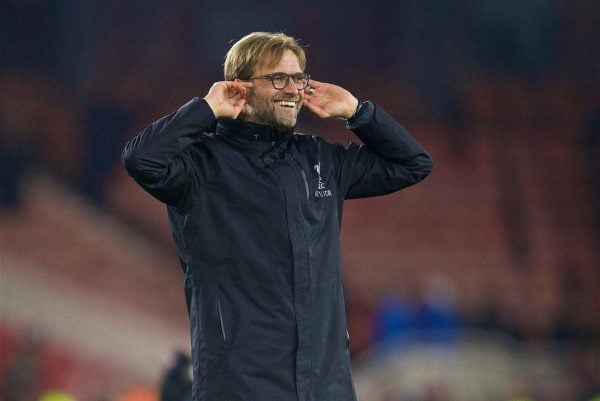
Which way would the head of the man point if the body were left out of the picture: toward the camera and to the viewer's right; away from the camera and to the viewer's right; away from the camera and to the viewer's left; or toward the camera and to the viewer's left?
toward the camera and to the viewer's right

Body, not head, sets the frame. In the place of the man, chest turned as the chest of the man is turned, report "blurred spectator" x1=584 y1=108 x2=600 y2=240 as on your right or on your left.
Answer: on your left

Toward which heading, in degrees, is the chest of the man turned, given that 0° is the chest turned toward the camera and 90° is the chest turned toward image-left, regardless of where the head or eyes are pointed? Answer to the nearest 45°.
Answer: approximately 315°

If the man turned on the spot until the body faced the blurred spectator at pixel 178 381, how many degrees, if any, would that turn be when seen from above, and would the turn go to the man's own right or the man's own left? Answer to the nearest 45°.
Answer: approximately 135° to the man's own left

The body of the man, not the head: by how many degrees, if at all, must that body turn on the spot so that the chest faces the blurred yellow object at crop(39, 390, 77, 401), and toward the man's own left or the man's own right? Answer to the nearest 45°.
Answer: approximately 180°

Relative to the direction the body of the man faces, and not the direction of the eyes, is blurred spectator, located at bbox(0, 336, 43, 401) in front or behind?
behind

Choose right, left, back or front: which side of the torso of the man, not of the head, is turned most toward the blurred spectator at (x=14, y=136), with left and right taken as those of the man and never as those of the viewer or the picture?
back
